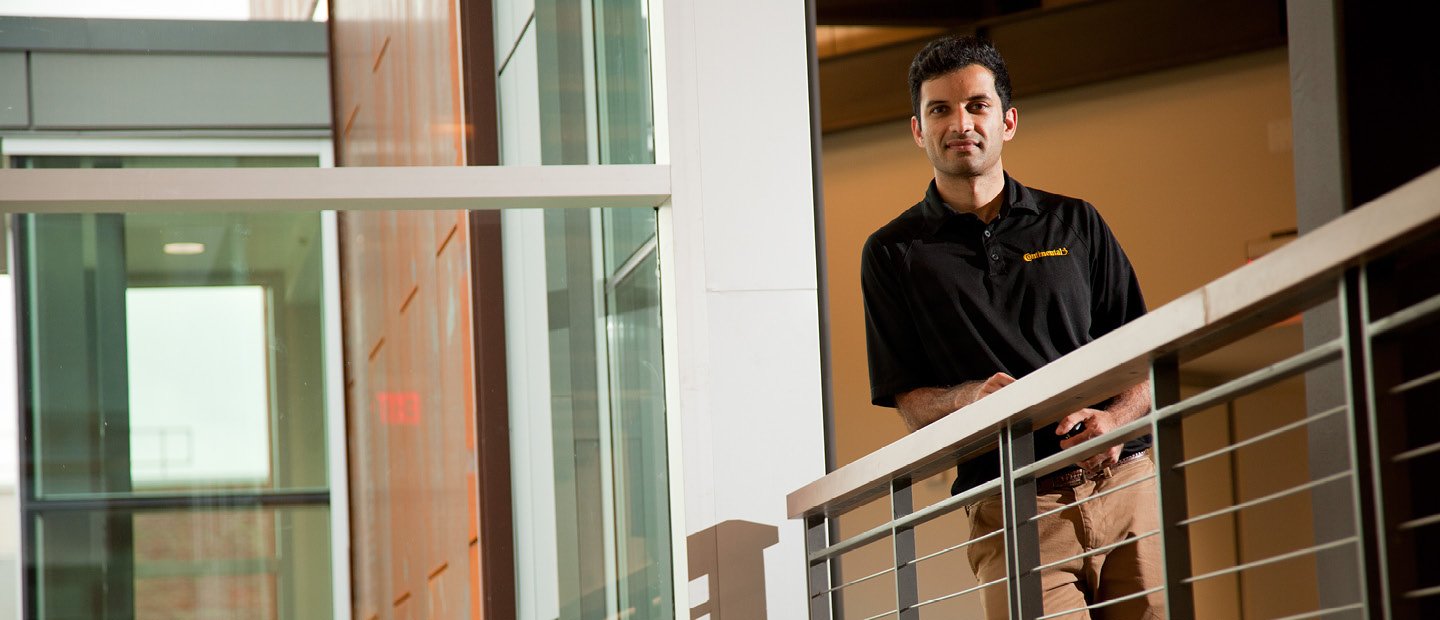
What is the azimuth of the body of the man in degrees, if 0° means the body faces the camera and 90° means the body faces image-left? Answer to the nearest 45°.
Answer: approximately 0°

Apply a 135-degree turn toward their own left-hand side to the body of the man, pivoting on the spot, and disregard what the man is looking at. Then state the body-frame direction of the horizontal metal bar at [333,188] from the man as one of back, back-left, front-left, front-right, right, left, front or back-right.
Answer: back-left

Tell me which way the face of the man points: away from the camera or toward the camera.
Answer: toward the camera

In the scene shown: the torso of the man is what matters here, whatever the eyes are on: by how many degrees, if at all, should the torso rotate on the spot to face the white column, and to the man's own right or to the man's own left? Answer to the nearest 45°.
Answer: approximately 135° to the man's own right

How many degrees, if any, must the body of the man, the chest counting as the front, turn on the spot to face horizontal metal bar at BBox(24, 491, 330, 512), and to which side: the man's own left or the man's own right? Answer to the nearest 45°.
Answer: approximately 90° to the man's own right
